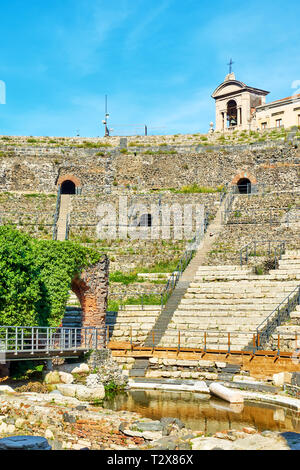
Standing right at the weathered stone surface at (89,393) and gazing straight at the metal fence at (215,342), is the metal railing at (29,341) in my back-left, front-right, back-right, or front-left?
back-left

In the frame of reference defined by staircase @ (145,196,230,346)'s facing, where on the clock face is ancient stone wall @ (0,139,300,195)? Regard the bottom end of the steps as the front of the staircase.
The ancient stone wall is roughly at 4 o'clock from the staircase.

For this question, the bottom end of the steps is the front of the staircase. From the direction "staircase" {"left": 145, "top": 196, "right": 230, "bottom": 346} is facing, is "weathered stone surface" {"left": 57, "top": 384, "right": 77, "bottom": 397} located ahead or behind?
ahead

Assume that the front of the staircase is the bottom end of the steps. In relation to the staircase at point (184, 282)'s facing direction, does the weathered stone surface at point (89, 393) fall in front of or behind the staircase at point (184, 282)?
in front

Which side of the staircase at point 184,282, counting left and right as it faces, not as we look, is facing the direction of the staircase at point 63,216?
right

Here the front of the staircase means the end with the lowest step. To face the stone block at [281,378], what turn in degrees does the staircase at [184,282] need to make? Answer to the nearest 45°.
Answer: approximately 45° to its left

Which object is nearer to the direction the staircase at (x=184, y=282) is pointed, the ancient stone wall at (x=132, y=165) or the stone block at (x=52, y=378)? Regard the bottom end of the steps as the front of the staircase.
the stone block

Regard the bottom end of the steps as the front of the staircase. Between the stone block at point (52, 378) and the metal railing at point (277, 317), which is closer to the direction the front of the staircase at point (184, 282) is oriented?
the stone block

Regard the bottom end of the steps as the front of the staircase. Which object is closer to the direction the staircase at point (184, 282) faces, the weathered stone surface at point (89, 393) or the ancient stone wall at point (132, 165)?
the weathered stone surface

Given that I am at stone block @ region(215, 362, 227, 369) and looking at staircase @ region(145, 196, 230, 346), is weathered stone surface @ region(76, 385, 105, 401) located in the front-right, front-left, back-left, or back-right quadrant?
back-left

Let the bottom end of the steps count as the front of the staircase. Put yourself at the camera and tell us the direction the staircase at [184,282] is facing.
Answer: facing the viewer and to the left of the viewer
